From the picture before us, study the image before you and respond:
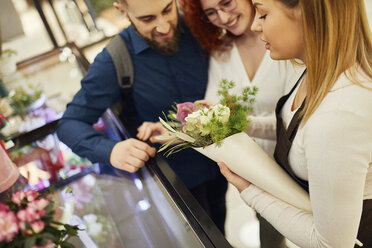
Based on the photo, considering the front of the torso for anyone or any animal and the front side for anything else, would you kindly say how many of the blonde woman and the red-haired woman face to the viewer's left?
1

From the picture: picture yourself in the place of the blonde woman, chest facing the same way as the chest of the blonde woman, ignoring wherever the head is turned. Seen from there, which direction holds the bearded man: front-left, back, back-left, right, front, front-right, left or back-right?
front-right

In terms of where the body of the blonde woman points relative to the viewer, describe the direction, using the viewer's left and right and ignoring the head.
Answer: facing to the left of the viewer

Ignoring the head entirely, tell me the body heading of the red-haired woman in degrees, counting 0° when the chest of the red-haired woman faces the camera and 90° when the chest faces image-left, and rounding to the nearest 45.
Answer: approximately 0°

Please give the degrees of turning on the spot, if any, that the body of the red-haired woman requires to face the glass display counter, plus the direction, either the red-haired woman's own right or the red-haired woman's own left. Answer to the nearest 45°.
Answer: approximately 45° to the red-haired woman's own right

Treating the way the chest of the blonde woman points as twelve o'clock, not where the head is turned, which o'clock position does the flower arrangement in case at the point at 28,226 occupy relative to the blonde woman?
The flower arrangement in case is roughly at 11 o'clock from the blonde woman.

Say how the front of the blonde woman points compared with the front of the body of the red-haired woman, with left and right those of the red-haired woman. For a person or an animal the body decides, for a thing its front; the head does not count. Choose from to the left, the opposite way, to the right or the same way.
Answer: to the right

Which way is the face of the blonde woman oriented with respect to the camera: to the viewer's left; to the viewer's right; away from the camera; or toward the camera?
to the viewer's left

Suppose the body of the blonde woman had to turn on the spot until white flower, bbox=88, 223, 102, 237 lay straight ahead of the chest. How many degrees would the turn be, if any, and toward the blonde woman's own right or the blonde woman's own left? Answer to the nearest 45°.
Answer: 0° — they already face it
